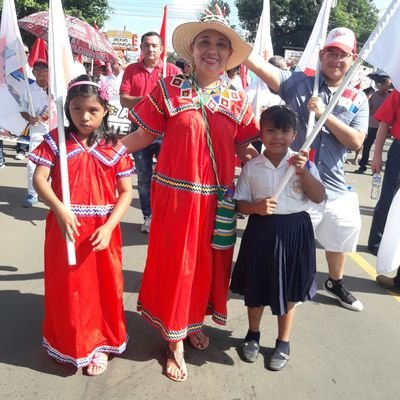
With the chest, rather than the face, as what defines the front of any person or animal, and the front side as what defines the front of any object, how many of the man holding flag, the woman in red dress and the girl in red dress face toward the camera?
3

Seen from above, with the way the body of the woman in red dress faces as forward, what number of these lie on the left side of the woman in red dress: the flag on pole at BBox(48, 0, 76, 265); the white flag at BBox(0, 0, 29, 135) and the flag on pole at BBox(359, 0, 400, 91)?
1

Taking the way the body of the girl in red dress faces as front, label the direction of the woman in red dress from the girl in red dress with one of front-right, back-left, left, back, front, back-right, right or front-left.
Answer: left

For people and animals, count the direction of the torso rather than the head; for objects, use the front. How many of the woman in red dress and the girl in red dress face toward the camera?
2

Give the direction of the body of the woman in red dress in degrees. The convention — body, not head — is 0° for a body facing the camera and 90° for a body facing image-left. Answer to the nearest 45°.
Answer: approximately 0°

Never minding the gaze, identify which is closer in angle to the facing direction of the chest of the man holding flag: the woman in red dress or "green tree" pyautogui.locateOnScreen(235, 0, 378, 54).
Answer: the woman in red dress

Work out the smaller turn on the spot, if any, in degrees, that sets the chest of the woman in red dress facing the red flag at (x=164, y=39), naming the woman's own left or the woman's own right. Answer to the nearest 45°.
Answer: approximately 180°

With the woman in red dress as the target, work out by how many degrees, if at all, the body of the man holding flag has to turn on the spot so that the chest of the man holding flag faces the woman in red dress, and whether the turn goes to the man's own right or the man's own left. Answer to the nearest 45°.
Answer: approximately 45° to the man's own right
